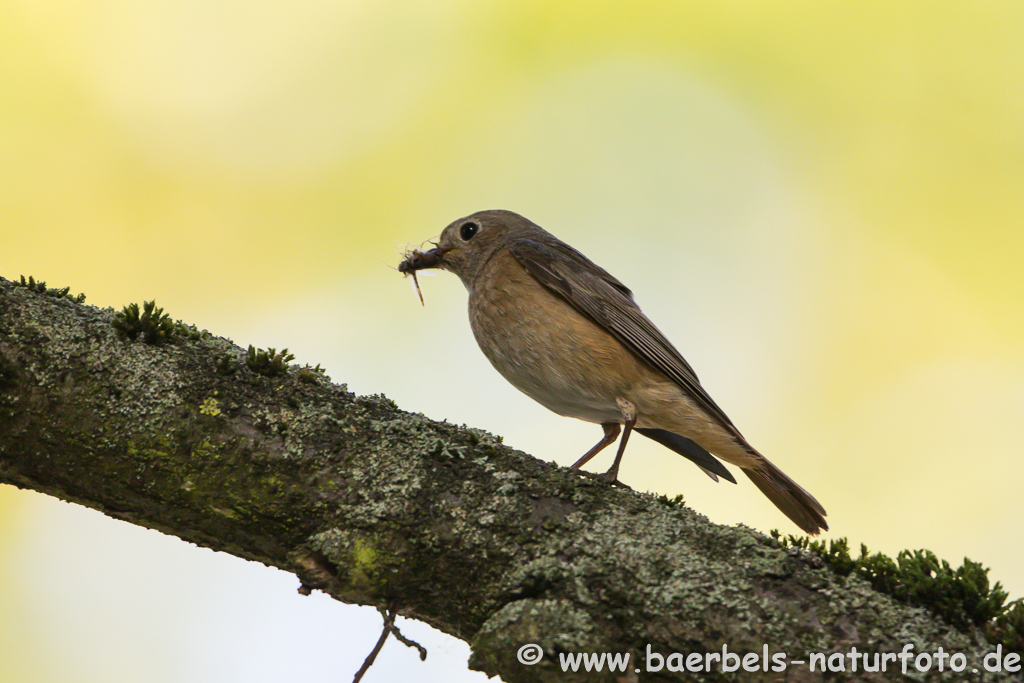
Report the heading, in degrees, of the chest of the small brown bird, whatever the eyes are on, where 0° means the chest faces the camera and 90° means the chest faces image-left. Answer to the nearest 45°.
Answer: approximately 90°
